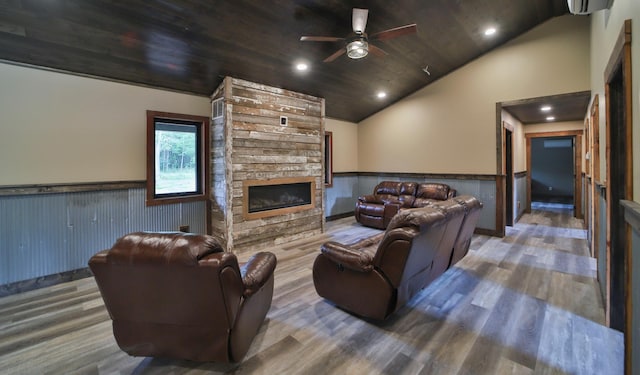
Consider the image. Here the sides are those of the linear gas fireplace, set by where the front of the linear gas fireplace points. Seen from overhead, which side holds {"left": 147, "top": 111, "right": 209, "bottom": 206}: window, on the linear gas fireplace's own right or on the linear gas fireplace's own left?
on the linear gas fireplace's own right

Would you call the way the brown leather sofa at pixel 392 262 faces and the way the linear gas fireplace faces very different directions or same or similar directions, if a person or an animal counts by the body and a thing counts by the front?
very different directions

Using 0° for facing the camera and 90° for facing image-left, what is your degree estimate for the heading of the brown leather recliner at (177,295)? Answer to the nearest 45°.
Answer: approximately 225°

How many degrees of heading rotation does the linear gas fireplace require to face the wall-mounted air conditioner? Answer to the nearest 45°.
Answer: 0° — it already faces it

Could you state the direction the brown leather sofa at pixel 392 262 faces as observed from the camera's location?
facing away from the viewer and to the left of the viewer
